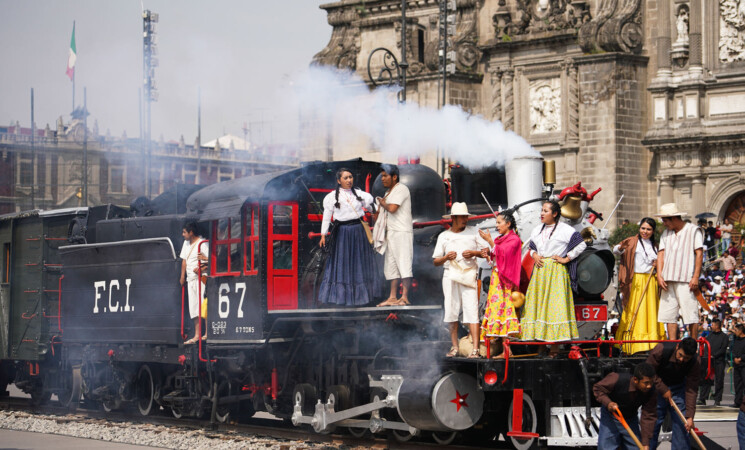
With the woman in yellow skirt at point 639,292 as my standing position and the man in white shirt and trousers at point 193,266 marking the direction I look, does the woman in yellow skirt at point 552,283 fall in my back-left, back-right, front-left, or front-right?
front-left

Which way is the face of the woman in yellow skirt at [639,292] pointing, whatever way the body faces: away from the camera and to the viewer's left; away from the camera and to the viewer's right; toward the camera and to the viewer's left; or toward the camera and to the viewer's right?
toward the camera and to the viewer's left

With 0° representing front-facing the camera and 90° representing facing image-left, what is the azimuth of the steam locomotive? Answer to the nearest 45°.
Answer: approximately 315°

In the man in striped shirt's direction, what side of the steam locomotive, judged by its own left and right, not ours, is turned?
front

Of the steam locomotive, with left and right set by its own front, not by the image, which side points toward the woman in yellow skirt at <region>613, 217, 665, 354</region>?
front
